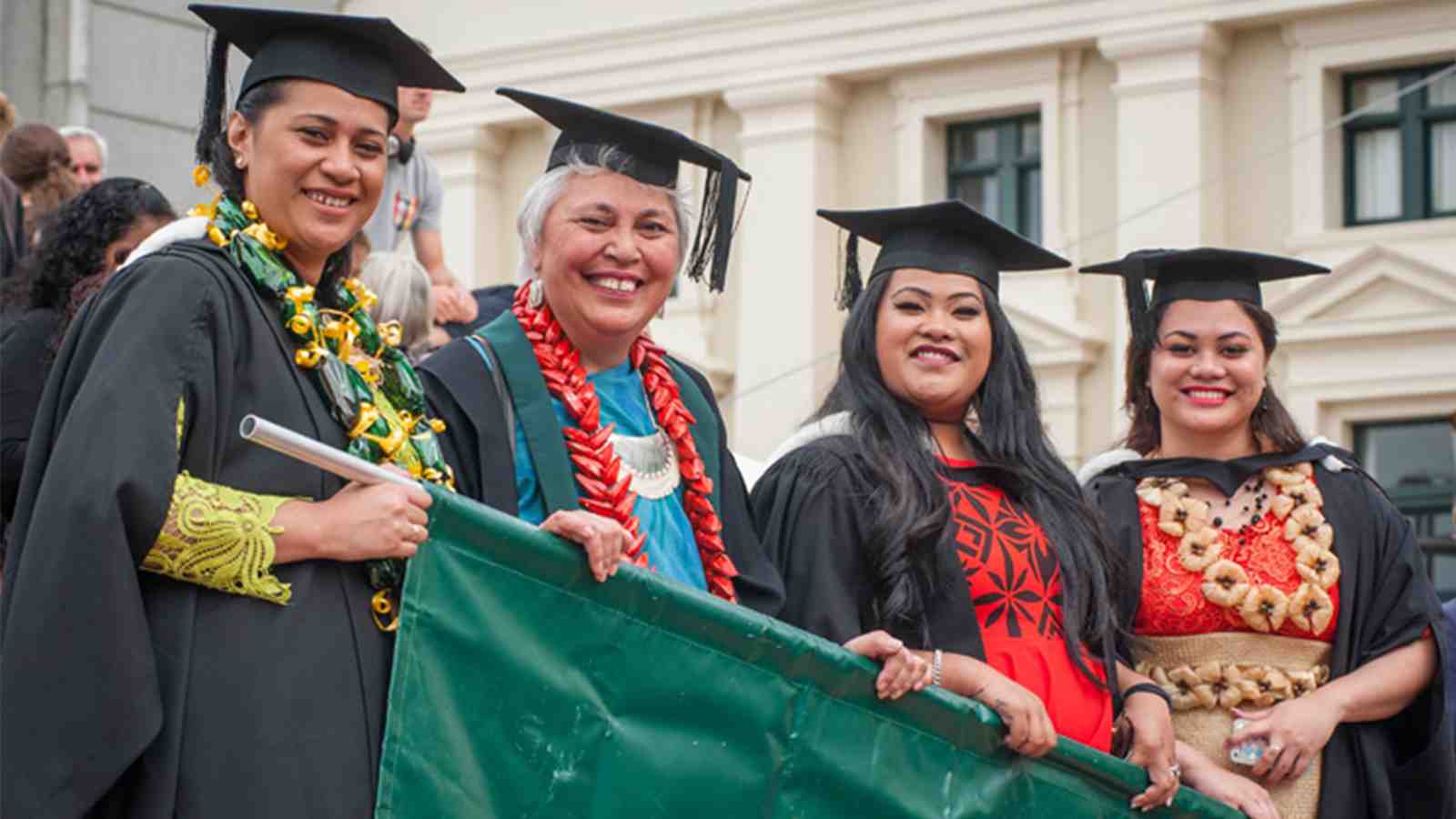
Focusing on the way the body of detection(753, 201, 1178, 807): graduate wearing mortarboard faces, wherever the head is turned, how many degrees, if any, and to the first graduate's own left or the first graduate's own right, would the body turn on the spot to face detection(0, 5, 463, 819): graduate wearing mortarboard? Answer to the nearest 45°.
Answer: approximately 90° to the first graduate's own right

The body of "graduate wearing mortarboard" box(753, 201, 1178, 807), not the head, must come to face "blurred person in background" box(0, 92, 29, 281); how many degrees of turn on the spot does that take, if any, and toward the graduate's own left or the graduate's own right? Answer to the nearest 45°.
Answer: approximately 180°

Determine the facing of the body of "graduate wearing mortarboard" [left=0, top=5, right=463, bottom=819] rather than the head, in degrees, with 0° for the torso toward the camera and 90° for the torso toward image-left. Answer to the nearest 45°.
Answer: approximately 315°

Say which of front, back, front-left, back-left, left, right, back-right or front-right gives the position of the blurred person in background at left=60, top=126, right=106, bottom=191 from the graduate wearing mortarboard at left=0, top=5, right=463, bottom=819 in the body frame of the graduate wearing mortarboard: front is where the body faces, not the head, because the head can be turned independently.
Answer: back-left

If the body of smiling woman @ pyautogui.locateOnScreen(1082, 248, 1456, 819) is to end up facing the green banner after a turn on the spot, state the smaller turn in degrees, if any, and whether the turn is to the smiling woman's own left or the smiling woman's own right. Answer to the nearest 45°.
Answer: approximately 45° to the smiling woman's own right

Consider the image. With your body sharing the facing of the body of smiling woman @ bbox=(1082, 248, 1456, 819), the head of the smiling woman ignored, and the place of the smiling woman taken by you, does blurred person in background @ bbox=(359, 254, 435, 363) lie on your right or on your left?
on your right

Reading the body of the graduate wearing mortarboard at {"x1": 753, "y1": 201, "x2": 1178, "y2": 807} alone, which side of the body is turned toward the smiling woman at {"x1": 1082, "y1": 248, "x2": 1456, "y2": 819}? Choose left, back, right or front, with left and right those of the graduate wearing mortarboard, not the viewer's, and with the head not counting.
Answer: left

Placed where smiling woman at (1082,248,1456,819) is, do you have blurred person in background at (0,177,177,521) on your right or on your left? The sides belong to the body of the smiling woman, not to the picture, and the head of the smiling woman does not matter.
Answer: on your right

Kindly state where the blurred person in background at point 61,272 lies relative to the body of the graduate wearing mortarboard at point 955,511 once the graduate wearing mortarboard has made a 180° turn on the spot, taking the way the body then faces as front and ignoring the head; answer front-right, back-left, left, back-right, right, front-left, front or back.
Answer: front-left
